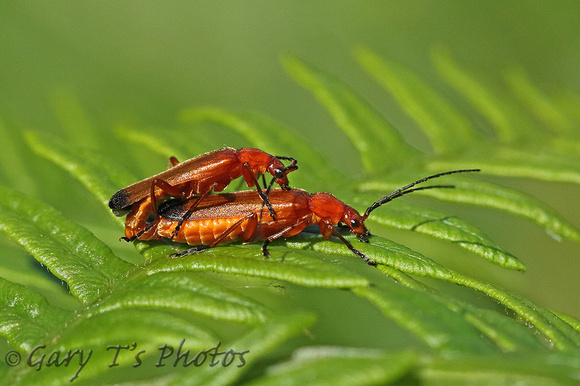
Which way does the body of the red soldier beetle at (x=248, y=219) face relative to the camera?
to the viewer's right

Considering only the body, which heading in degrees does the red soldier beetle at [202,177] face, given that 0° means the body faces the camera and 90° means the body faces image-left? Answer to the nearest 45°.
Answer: approximately 270°
